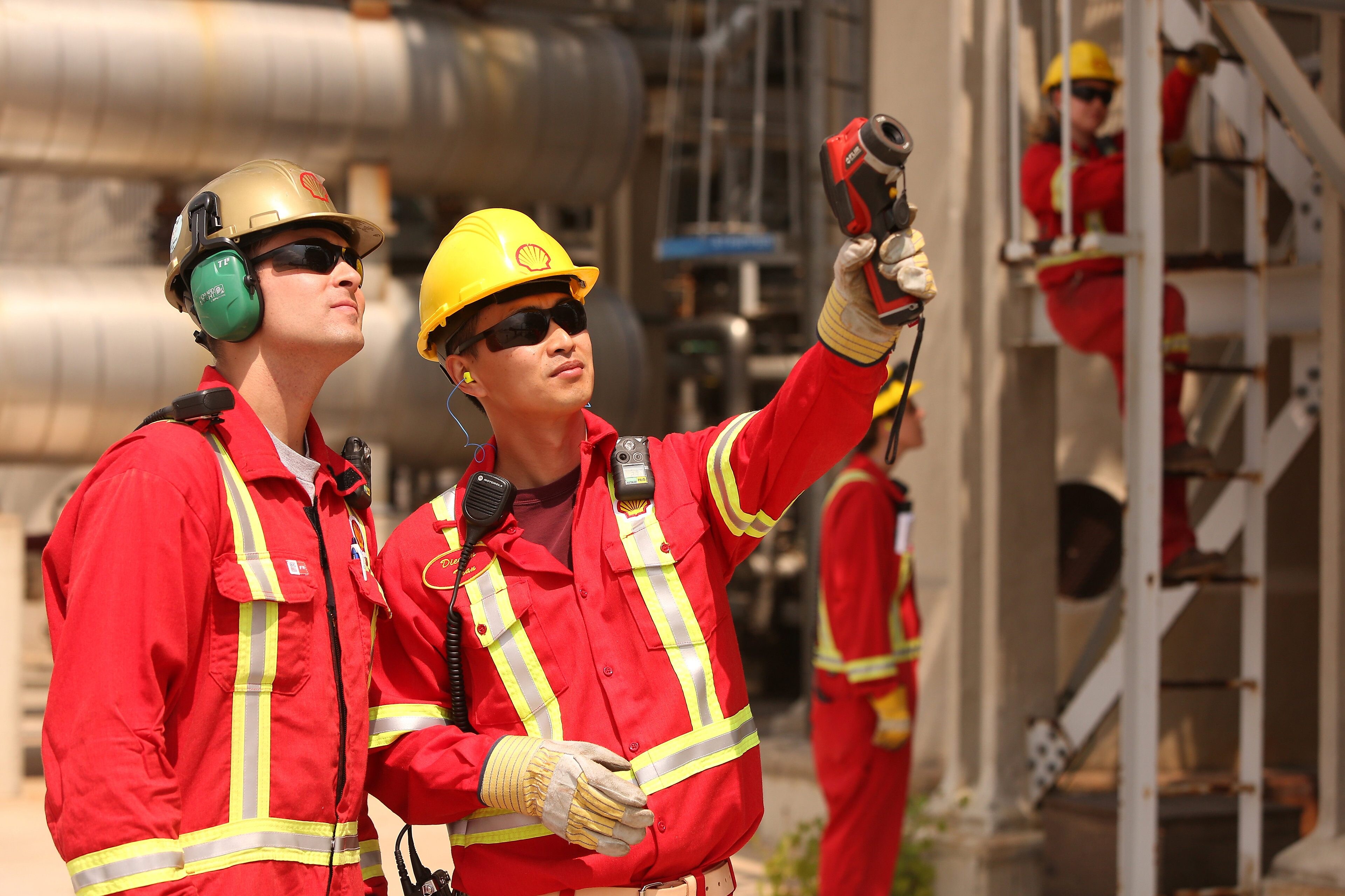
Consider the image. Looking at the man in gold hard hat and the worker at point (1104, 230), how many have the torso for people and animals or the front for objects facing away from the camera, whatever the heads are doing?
0

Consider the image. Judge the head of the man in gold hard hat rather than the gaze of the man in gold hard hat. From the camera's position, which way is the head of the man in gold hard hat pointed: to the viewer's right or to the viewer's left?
to the viewer's right

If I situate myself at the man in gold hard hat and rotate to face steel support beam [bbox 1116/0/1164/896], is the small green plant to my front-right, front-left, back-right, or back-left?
front-left

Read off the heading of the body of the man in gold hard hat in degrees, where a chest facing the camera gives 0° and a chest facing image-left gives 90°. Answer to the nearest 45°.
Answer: approximately 315°

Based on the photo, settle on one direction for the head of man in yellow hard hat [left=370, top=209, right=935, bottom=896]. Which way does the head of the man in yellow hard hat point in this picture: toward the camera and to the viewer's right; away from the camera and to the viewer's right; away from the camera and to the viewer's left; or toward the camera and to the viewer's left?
toward the camera and to the viewer's right

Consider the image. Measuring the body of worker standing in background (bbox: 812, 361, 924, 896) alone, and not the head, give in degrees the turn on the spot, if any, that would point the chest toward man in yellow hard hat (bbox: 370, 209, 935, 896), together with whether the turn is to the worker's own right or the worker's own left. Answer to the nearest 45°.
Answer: approximately 90° to the worker's own right

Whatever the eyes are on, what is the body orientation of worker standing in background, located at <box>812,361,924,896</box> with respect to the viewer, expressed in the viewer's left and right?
facing to the right of the viewer

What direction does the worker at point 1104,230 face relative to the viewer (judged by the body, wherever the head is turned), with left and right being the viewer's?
facing the viewer and to the right of the viewer
